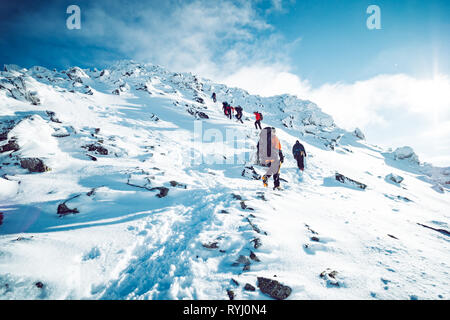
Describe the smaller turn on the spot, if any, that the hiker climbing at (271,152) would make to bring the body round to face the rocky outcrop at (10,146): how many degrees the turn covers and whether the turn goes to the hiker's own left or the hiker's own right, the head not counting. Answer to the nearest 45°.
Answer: approximately 135° to the hiker's own left

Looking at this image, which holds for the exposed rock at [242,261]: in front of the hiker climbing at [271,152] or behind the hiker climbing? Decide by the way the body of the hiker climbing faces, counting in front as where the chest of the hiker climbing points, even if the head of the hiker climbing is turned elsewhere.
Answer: behind

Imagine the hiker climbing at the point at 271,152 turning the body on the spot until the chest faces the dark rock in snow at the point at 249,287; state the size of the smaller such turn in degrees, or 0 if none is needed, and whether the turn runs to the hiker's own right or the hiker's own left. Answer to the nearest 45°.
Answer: approximately 135° to the hiker's own right

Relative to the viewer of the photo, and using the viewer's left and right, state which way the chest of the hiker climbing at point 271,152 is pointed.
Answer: facing away from the viewer and to the right of the viewer

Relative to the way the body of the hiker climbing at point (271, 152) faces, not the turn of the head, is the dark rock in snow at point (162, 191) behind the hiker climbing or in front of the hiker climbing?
behind

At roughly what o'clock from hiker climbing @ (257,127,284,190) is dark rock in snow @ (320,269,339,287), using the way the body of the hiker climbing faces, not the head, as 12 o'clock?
The dark rock in snow is roughly at 4 o'clock from the hiker climbing.

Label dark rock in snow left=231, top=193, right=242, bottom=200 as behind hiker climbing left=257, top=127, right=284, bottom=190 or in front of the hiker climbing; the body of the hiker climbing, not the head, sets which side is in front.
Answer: behind

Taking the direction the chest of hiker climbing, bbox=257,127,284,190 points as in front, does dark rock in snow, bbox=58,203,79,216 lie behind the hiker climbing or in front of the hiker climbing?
behind
